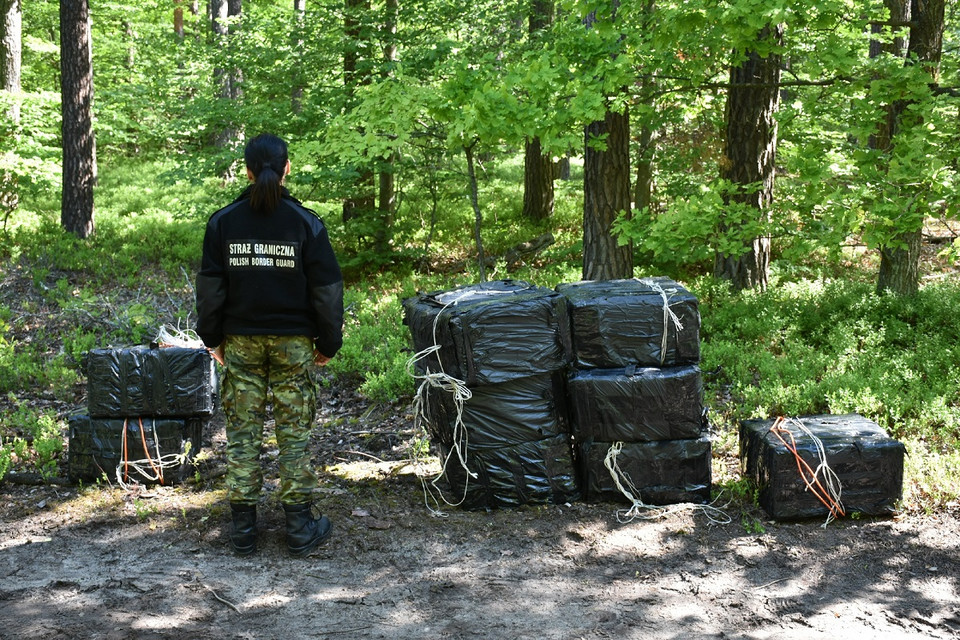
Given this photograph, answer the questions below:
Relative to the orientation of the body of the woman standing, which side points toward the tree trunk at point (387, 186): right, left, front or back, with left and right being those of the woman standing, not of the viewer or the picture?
front

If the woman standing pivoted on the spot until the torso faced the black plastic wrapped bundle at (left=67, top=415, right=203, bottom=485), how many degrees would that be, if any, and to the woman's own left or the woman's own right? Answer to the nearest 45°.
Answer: approximately 45° to the woman's own left

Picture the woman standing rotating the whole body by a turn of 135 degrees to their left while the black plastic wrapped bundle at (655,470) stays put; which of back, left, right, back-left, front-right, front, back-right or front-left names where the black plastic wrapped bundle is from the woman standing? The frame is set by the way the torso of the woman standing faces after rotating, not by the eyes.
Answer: back-left

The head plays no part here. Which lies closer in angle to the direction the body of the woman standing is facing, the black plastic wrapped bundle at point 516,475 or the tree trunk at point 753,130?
the tree trunk

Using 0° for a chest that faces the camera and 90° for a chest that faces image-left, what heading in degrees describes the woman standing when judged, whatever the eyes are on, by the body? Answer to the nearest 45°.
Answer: approximately 180°

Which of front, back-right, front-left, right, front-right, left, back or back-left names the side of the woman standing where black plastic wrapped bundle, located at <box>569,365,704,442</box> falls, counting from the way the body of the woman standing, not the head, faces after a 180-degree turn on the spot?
left

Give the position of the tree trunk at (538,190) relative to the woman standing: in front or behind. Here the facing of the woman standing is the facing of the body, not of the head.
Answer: in front

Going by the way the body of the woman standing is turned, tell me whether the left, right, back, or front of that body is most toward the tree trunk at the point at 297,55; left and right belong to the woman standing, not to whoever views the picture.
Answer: front

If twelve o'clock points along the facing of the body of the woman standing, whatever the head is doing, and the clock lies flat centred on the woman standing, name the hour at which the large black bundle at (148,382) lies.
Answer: The large black bundle is roughly at 11 o'clock from the woman standing.

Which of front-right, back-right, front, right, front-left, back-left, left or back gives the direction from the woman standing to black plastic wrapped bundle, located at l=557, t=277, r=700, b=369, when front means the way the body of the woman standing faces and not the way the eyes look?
right

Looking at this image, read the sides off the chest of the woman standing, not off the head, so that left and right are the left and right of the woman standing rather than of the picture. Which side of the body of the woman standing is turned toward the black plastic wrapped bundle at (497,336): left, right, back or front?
right

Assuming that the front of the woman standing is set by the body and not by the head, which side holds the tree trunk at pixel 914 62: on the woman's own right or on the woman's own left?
on the woman's own right

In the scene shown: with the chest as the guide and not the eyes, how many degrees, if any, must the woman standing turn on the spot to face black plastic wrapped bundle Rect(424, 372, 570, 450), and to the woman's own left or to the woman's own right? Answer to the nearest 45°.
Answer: approximately 90° to the woman's own right

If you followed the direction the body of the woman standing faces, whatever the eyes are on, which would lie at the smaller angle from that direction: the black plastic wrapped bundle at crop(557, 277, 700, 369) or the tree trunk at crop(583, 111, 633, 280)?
the tree trunk

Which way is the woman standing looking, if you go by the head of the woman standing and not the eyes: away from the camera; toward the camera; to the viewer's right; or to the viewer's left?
away from the camera
